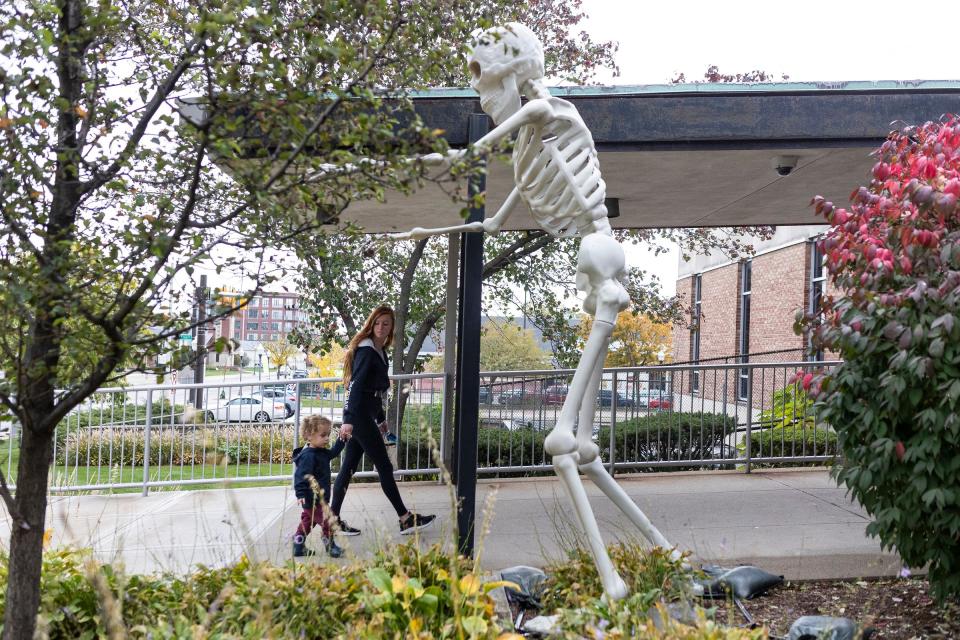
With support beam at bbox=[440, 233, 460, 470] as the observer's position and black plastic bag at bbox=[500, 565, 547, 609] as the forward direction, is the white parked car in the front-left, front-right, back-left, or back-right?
back-right

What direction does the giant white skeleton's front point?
to the viewer's left

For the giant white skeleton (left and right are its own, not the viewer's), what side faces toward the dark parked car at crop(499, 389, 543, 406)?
right
